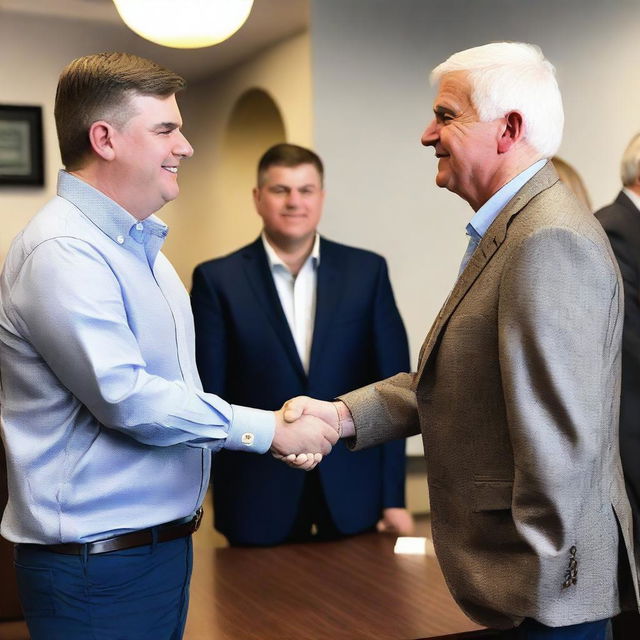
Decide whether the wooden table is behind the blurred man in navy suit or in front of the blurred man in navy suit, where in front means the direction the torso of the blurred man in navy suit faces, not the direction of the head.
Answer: in front

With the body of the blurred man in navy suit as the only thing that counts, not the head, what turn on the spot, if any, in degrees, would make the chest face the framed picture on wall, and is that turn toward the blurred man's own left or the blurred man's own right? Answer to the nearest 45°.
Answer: approximately 135° to the blurred man's own right

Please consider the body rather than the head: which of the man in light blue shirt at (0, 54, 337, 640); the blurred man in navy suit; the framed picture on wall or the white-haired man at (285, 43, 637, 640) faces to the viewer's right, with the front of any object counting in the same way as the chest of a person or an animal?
the man in light blue shirt

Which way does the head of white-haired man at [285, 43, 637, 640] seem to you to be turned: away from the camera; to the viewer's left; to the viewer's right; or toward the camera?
to the viewer's left

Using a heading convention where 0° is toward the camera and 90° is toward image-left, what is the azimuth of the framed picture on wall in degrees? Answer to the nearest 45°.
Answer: approximately 0°

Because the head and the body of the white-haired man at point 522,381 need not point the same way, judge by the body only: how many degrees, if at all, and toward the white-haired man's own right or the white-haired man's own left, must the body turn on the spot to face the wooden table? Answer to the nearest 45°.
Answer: approximately 45° to the white-haired man's own right

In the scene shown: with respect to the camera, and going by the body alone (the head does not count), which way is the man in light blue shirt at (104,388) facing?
to the viewer's right

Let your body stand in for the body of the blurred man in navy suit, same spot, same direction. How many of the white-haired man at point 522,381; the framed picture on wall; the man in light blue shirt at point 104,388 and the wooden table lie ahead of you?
3

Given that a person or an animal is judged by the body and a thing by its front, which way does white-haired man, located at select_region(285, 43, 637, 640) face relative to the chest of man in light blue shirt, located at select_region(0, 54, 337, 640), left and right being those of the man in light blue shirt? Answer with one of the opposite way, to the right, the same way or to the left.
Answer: the opposite way

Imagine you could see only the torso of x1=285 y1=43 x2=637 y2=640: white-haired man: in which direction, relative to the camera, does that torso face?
to the viewer's left

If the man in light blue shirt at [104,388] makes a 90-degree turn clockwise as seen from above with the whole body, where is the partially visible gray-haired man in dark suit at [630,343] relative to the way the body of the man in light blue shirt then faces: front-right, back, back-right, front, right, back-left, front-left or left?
back-left

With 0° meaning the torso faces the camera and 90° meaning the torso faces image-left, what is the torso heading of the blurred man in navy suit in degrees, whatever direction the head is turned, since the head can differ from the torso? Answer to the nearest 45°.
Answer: approximately 0°
